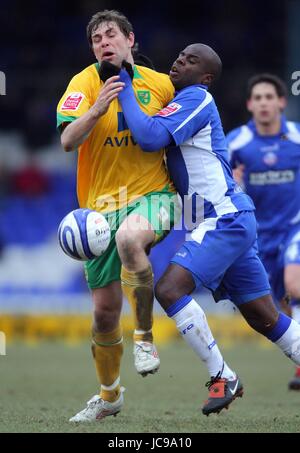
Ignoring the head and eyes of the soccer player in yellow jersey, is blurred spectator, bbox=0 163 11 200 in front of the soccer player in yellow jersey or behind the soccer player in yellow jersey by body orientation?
behind

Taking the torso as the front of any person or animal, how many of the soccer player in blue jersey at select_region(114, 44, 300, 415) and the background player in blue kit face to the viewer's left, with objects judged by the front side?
1

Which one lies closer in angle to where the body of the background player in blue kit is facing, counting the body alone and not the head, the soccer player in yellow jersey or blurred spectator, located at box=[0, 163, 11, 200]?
the soccer player in yellow jersey

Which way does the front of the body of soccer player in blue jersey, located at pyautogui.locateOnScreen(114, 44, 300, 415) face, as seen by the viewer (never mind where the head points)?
to the viewer's left

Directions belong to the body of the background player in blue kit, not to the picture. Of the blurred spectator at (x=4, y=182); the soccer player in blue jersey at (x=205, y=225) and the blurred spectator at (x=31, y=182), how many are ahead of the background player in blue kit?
1

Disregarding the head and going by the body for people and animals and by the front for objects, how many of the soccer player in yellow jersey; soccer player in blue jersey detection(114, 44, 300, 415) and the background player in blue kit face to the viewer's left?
1

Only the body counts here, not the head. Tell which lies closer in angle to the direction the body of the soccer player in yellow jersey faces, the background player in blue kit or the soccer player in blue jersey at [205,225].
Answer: the soccer player in blue jersey

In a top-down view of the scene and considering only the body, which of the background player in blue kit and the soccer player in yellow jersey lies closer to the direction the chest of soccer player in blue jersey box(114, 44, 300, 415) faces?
the soccer player in yellow jersey

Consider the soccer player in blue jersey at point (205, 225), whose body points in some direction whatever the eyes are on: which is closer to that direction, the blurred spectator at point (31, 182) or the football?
the football

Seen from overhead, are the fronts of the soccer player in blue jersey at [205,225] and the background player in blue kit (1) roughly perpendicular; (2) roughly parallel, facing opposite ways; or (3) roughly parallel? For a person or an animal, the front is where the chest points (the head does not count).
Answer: roughly perpendicular

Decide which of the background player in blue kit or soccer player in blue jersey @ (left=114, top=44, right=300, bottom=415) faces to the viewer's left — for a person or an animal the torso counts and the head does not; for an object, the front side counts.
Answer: the soccer player in blue jersey
